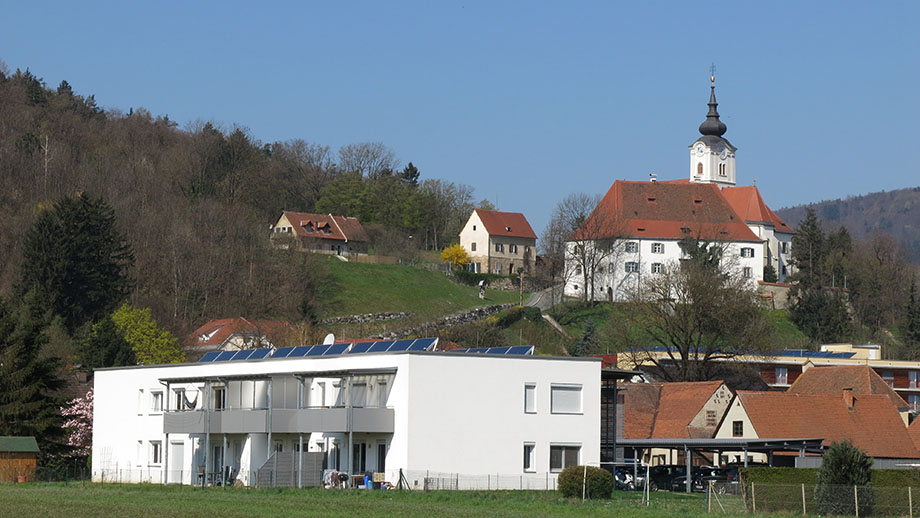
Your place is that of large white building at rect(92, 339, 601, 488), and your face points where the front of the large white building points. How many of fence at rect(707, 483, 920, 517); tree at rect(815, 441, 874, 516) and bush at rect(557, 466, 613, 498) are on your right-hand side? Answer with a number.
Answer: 0

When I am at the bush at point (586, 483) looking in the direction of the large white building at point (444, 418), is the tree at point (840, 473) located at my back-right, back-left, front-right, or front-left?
back-right

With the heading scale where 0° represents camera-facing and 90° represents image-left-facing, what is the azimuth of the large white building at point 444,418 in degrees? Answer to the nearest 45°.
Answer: approximately 45°

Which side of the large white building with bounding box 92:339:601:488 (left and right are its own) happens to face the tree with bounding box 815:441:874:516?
left

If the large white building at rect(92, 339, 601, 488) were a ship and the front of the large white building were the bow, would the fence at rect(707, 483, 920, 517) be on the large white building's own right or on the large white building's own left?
on the large white building's own left

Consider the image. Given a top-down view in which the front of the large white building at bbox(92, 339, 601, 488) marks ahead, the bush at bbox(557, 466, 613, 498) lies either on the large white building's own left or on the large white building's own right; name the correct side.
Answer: on the large white building's own left
